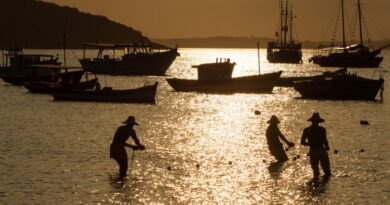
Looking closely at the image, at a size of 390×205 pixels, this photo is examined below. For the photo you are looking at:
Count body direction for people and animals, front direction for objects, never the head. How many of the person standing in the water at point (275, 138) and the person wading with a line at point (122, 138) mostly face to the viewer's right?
2

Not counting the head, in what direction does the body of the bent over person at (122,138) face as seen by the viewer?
to the viewer's right

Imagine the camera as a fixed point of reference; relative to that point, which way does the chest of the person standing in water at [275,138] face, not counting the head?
to the viewer's right

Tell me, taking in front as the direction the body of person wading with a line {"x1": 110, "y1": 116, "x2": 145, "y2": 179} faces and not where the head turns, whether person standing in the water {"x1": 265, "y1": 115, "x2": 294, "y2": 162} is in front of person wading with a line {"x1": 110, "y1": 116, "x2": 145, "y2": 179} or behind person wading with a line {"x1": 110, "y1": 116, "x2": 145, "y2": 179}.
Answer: in front

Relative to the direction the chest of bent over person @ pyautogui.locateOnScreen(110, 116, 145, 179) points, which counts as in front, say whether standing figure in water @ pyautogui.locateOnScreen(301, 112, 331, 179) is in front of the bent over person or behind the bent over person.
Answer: in front

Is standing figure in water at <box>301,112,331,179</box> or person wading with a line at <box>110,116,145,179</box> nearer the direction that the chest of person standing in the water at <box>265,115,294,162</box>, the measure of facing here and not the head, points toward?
the standing figure in water
